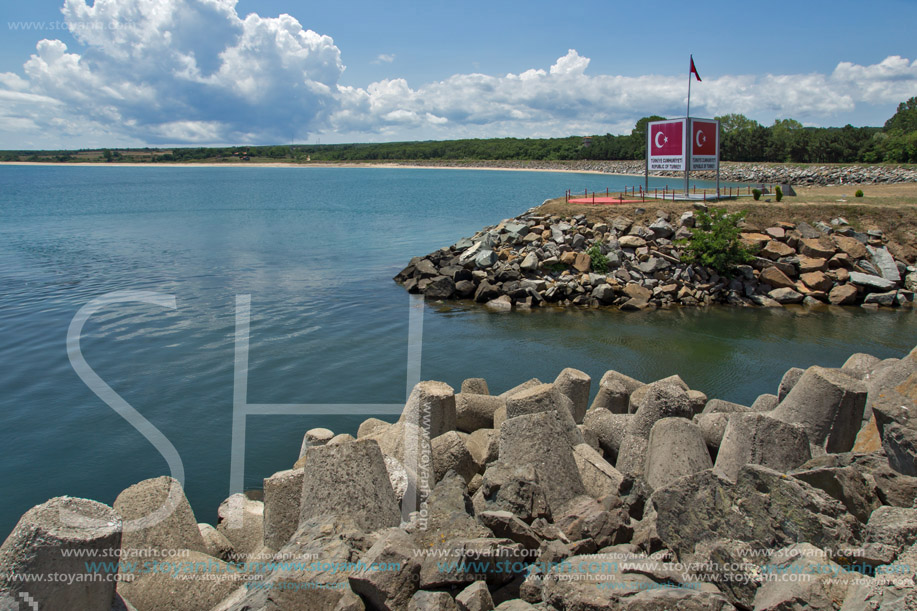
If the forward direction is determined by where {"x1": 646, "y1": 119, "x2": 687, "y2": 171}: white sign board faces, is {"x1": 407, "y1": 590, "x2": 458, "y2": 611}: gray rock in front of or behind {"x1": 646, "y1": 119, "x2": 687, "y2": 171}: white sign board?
in front

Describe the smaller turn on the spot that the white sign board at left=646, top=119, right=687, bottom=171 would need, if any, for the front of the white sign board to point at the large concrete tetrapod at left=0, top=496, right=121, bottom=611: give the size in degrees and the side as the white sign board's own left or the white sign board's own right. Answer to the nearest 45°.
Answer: approximately 45° to the white sign board's own left

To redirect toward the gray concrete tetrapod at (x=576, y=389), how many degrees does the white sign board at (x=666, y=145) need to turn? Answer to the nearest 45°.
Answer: approximately 45° to its left

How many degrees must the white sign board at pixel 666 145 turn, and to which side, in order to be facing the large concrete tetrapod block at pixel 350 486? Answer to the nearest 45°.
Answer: approximately 45° to its left

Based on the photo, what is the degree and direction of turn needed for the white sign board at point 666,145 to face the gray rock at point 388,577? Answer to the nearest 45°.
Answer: approximately 45° to its left

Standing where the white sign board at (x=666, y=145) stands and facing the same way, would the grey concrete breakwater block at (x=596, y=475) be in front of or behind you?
in front

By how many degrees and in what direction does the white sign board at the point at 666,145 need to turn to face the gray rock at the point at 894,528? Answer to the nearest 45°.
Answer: approximately 45° to its left

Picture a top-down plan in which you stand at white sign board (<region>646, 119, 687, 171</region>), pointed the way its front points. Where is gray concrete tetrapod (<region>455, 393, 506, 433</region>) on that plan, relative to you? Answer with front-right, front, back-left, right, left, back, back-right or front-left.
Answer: front-left

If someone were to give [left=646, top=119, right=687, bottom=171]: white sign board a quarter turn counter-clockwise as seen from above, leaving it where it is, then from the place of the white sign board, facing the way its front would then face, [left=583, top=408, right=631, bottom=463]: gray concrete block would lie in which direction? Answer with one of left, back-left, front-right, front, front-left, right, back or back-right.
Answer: front-right

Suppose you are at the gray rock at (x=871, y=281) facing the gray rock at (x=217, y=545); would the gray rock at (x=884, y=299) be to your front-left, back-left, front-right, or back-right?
front-left

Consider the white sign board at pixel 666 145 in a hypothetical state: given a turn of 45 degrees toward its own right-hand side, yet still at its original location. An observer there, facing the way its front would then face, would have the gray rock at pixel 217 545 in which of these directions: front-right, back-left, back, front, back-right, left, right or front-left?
left

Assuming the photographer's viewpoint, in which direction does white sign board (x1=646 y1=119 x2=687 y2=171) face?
facing the viewer and to the left of the viewer

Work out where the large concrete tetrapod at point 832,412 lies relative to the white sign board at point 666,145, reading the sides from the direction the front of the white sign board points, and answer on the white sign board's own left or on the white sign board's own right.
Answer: on the white sign board's own left
